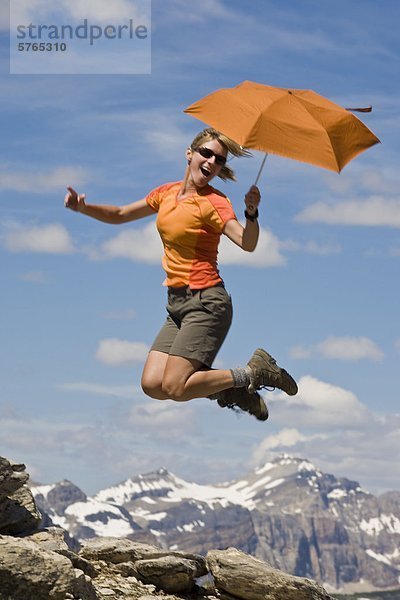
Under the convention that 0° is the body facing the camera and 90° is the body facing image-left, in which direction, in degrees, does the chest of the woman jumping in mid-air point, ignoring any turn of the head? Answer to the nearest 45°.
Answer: approximately 45°

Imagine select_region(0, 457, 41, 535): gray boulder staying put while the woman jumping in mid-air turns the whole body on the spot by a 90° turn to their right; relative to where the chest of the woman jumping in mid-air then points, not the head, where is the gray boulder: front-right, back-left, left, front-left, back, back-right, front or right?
front
